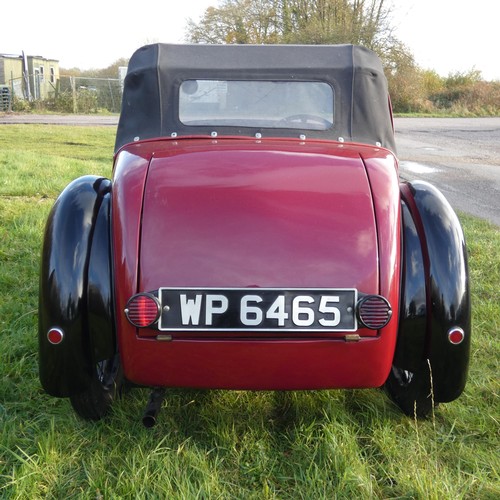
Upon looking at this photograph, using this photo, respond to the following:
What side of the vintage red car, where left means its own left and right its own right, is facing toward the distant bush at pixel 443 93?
front

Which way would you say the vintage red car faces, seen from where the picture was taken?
facing away from the viewer

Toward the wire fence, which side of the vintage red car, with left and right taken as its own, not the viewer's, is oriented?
front
